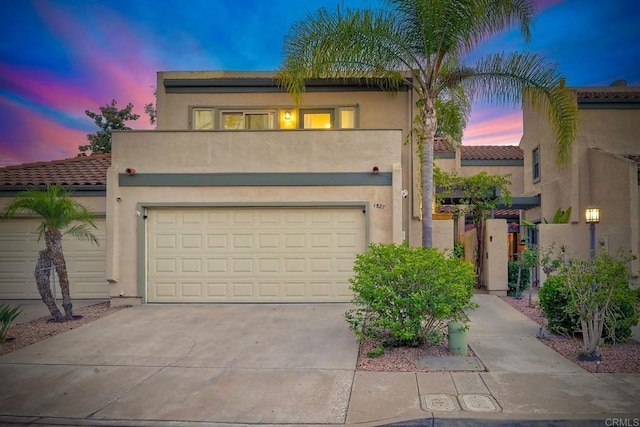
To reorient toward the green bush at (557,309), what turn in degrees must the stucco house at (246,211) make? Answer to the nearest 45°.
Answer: approximately 45° to its left

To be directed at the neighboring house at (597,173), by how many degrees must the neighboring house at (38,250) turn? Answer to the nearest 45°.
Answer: approximately 90° to its left

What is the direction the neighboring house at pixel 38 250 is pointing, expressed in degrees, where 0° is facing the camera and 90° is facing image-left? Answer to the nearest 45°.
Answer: approximately 0°

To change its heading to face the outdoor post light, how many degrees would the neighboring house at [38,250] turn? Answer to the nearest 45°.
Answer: approximately 45° to its left

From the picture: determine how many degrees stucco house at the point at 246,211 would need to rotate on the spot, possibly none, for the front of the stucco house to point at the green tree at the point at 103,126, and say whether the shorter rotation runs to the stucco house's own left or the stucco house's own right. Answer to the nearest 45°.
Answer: approximately 135° to the stucco house's own right

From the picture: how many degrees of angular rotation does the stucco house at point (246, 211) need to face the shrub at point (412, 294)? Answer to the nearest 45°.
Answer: approximately 45° to its left

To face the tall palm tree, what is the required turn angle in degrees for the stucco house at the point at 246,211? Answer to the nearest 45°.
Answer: approximately 90° to its left

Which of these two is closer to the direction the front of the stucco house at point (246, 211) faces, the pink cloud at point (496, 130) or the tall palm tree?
the tall palm tree
